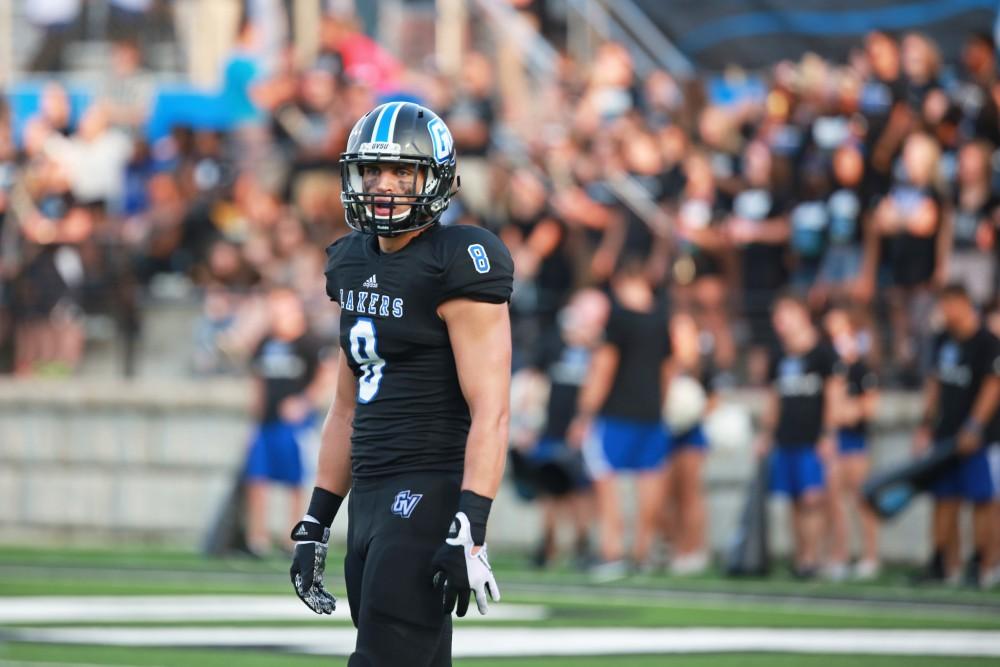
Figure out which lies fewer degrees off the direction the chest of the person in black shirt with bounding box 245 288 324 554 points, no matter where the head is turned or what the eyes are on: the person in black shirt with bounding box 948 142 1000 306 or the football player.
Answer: the football player

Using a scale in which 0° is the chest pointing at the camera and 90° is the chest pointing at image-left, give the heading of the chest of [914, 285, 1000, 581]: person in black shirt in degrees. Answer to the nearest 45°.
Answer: approximately 45°

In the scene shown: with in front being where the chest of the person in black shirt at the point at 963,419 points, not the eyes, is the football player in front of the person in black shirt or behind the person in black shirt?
in front

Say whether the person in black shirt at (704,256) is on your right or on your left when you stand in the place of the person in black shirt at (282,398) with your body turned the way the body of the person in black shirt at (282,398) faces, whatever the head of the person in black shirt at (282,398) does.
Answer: on your left

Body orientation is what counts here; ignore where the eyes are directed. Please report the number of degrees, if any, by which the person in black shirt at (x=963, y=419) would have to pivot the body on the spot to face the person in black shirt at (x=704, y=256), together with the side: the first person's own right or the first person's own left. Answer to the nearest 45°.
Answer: approximately 90° to the first person's own right

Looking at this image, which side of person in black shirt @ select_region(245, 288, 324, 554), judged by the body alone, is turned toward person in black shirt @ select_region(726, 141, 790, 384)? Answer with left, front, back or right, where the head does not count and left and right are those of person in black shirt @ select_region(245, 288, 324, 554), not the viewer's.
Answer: left

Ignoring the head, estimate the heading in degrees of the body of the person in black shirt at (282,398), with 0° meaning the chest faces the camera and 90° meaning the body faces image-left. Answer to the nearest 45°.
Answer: approximately 0°

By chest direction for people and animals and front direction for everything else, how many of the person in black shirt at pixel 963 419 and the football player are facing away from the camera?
0

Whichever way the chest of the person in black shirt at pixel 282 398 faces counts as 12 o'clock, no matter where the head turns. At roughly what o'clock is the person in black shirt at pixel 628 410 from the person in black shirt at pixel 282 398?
the person in black shirt at pixel 628 410 is roughly at 10 o'clock from the person in black shirt at pixel 282 398.
